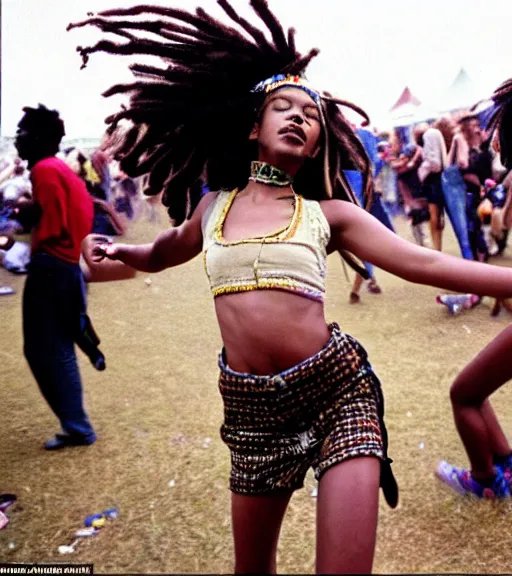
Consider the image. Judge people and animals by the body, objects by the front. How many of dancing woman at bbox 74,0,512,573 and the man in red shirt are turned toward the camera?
1

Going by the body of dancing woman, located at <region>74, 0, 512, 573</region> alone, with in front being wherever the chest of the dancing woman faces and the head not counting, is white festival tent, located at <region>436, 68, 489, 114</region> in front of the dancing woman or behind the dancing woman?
behind

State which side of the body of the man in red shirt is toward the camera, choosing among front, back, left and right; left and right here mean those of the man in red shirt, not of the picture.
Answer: left

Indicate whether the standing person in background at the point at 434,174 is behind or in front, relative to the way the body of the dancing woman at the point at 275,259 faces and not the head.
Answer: behind
